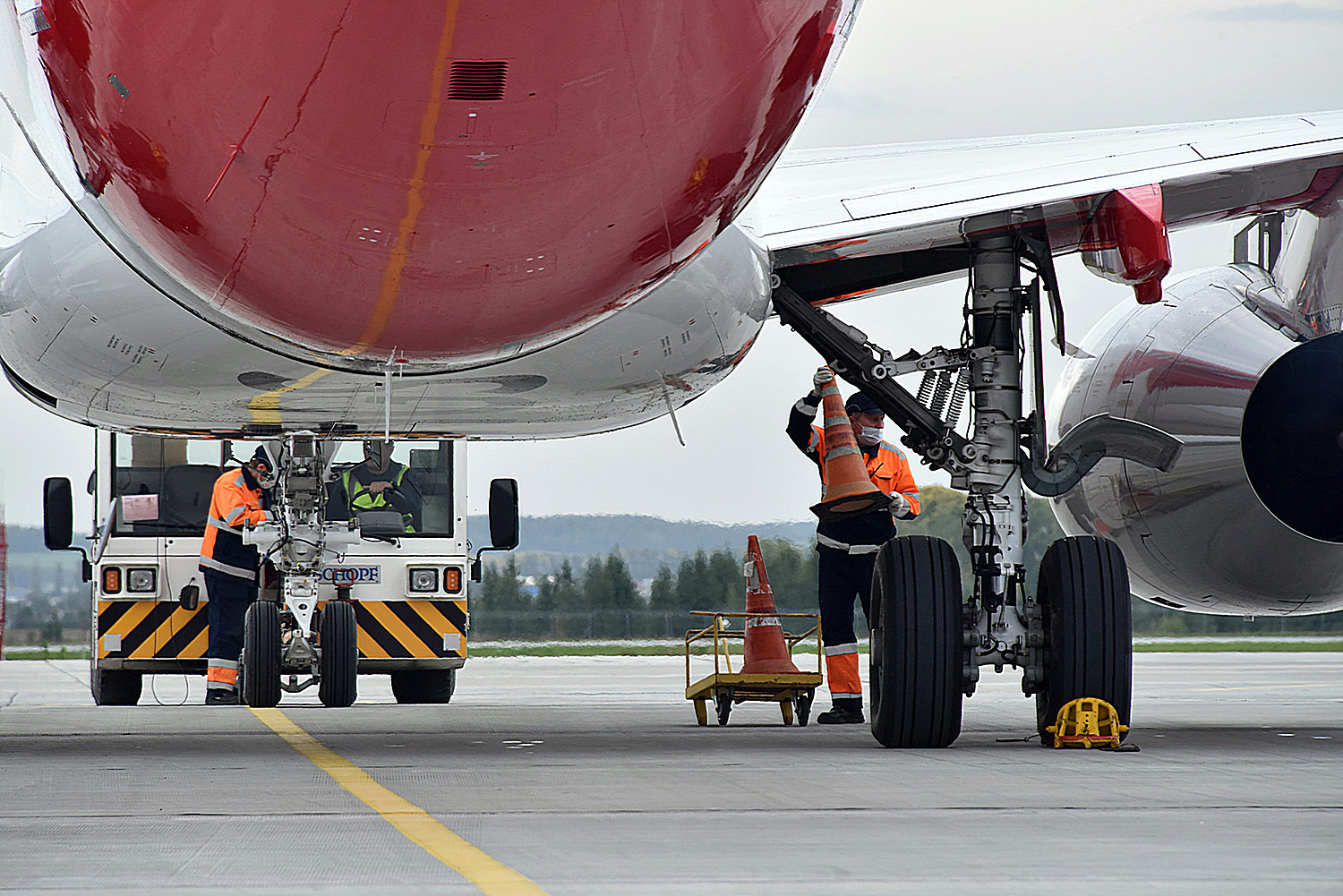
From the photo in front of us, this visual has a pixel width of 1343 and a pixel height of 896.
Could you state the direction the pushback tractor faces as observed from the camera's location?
facing the viewer

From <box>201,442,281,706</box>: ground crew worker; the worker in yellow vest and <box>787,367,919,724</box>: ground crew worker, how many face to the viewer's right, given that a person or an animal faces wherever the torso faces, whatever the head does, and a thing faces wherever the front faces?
1

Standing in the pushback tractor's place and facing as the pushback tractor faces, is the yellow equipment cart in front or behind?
in front

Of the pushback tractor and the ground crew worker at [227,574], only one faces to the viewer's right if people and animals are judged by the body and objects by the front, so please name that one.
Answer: the ground crew worker

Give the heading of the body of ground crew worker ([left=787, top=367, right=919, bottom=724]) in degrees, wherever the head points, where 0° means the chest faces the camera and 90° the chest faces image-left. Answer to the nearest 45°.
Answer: approximately 45°

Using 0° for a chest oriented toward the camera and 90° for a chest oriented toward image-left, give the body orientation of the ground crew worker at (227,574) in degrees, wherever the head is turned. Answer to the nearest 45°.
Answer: approximately 270°

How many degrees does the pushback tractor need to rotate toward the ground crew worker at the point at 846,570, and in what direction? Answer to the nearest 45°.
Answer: approximately 45° to its left

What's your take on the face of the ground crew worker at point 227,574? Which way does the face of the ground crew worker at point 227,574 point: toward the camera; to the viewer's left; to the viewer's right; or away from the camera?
to the viewer's right

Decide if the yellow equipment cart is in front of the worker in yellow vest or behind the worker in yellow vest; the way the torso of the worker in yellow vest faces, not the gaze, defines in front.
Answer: in front

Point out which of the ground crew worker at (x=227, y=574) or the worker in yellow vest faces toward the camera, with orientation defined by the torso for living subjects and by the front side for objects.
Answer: the worker in yellow vest

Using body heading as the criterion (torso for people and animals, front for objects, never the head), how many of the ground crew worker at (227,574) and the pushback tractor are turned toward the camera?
1

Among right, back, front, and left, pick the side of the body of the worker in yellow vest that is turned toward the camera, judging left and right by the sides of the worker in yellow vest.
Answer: front

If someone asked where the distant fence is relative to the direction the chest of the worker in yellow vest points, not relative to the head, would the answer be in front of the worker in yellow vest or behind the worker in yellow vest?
behind
